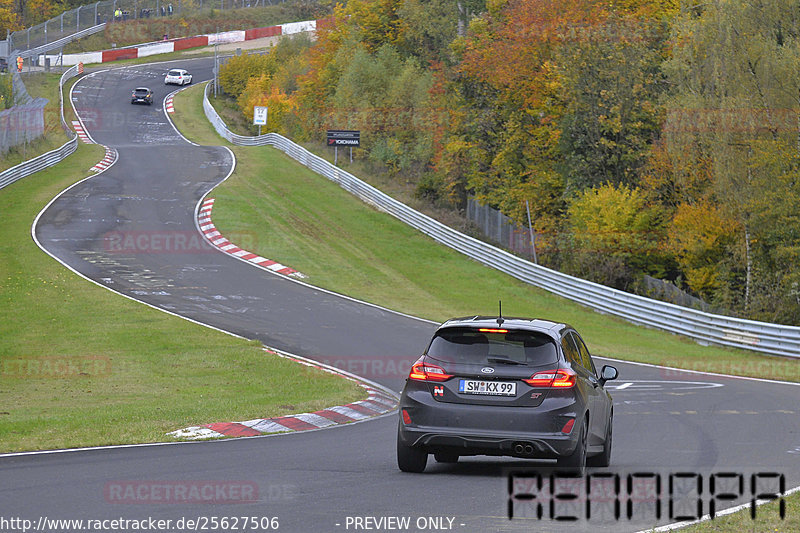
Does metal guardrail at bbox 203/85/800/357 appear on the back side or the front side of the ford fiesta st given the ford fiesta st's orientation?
on the front side

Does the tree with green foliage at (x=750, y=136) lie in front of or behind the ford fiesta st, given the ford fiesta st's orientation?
in front

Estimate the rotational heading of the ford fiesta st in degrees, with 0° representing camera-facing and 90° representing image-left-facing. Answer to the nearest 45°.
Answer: approximately 180°

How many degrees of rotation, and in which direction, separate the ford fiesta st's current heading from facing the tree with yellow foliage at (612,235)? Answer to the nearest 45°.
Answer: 0° — it already faces it

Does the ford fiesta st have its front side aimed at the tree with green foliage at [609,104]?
yes
